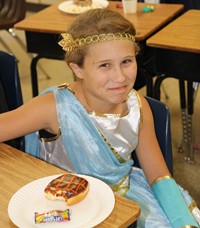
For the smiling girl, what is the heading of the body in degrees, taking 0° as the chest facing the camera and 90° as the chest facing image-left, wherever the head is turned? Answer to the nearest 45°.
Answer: approximately 315°

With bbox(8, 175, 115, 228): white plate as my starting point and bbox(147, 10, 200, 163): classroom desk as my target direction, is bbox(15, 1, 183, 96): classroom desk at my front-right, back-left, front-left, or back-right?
front-left

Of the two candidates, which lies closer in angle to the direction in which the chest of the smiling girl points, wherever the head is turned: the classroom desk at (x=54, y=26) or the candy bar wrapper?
the candy bar wrapper

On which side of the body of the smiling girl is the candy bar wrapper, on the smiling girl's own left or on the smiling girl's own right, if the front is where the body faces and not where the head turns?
on the smiling girl's own right

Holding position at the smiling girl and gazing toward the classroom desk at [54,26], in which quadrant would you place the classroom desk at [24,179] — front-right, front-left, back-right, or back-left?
back-left

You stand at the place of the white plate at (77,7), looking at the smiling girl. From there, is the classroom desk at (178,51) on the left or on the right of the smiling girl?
left

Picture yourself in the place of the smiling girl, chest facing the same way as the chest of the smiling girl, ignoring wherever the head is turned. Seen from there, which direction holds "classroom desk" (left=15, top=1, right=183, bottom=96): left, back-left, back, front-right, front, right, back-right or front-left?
back-left
